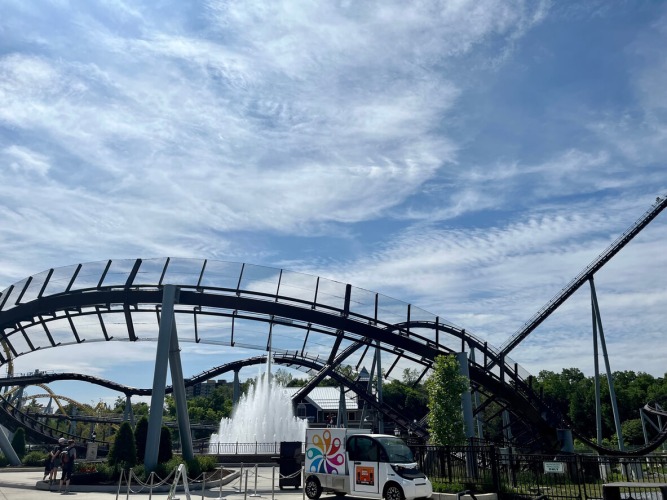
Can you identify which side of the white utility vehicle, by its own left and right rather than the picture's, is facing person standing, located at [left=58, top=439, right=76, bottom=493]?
back

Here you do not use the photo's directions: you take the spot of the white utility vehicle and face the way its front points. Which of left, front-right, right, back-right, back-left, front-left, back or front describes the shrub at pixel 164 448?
back

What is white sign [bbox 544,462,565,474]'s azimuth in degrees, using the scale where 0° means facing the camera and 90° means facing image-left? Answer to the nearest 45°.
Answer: approximately 0°

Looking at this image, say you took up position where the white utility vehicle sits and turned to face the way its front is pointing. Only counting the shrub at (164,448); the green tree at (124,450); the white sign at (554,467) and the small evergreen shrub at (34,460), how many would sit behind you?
3

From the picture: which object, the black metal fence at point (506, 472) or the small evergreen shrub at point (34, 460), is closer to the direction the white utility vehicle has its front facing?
the black metal fence

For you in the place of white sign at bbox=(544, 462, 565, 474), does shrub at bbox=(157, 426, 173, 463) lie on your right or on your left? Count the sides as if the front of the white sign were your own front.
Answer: on your right

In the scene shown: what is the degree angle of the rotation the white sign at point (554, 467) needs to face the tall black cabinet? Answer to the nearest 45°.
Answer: approximately 90° to its right

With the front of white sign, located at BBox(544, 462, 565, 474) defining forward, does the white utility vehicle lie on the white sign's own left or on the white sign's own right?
on the white sign's own right

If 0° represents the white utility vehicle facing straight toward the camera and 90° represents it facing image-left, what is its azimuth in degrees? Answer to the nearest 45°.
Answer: approximately 315°

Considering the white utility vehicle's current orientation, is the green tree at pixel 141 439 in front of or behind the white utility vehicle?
behind

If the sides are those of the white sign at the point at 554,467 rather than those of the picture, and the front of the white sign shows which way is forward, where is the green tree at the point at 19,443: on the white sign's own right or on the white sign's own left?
on the white sign's own right

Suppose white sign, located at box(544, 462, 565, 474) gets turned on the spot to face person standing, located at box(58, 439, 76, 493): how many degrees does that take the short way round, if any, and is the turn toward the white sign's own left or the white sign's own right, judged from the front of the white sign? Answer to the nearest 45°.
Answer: approximately 90° to the white sign's own right

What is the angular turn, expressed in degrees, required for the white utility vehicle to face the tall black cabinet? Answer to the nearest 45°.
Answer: approximately 180°
